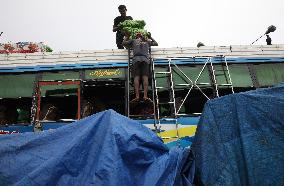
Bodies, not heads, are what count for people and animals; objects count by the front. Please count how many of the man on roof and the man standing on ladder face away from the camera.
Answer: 1

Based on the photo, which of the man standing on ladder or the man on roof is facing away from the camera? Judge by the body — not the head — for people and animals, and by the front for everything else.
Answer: the man standing on ladder

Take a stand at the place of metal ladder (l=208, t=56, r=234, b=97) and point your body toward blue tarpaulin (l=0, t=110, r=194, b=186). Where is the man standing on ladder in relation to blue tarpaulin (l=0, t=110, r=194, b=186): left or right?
right

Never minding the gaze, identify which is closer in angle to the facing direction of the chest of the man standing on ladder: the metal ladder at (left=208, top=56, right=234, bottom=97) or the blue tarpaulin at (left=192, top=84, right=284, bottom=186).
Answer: the metal ladder

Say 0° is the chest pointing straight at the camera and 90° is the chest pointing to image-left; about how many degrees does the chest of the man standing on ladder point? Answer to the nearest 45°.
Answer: approximately 180°

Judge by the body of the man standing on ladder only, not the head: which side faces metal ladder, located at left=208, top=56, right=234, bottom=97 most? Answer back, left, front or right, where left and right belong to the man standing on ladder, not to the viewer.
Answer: right

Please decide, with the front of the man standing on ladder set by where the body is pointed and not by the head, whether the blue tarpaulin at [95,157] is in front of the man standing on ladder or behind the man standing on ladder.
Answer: behind
